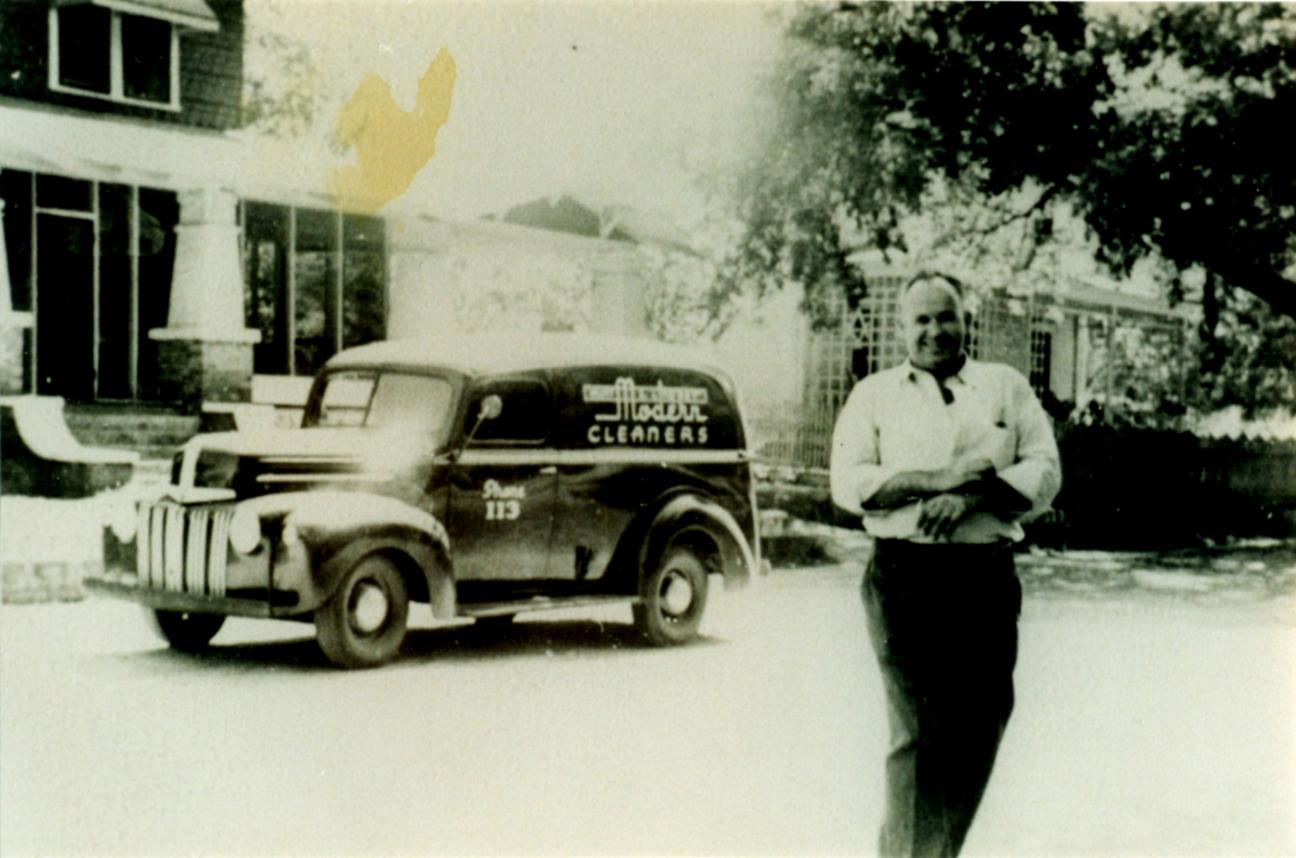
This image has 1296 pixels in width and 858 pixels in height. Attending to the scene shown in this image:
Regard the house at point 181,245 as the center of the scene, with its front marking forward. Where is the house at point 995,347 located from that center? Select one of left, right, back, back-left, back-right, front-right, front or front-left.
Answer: left

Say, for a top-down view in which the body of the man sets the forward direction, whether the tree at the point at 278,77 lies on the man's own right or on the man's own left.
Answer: on the man's own right

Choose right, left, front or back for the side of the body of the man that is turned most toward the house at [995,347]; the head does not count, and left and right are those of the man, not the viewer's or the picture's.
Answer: back

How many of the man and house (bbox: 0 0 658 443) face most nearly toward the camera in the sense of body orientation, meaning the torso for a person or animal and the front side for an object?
2

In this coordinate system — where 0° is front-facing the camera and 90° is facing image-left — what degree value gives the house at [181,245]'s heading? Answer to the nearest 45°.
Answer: approximately 0°

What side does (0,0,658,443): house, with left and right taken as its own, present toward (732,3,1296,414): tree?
left
